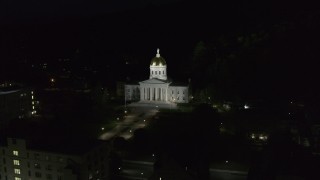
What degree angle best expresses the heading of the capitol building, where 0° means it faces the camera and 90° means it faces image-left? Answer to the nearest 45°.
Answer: approximately 0°

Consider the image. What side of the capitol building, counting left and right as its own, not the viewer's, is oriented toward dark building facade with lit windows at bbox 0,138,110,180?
front
